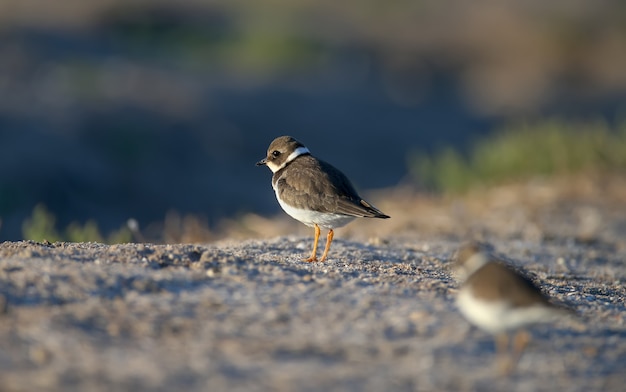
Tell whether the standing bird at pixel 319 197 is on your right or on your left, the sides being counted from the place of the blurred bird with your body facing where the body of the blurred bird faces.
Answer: on your right

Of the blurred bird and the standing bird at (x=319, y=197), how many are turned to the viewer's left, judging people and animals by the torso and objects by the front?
2

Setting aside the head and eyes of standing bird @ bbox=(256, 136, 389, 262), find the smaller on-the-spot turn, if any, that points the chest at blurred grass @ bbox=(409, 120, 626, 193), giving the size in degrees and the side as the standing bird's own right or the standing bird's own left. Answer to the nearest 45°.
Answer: approximately 135° to the standing bird's own right

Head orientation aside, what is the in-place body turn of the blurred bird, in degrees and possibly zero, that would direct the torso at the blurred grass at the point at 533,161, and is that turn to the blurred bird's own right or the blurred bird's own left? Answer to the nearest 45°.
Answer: approximately 90° to the blurred bird's own right

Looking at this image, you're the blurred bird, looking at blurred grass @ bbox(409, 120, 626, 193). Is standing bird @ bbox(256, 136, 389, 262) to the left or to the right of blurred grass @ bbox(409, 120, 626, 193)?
left

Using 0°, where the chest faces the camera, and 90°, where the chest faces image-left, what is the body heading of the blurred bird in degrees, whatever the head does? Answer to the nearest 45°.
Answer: approximately 90°

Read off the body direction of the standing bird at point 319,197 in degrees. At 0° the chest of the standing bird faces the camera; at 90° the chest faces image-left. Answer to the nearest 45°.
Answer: approximately 90°

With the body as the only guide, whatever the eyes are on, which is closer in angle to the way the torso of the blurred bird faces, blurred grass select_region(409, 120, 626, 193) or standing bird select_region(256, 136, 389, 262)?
the standing bird
